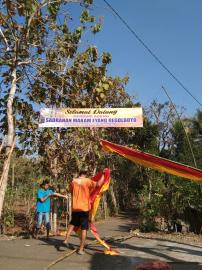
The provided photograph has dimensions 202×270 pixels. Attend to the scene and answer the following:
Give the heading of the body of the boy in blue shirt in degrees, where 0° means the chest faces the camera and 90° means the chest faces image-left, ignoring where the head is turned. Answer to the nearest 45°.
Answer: approximately 315°

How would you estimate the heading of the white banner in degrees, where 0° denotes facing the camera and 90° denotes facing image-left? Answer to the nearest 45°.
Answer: approximately 0°
